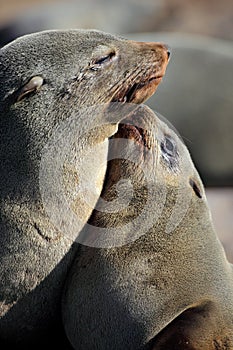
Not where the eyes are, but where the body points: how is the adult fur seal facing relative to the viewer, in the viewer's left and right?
facing to the right of the viewer

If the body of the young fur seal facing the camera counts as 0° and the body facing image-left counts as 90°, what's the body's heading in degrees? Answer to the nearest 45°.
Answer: approximately 90°

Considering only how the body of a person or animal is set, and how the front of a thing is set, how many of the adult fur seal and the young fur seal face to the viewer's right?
1
